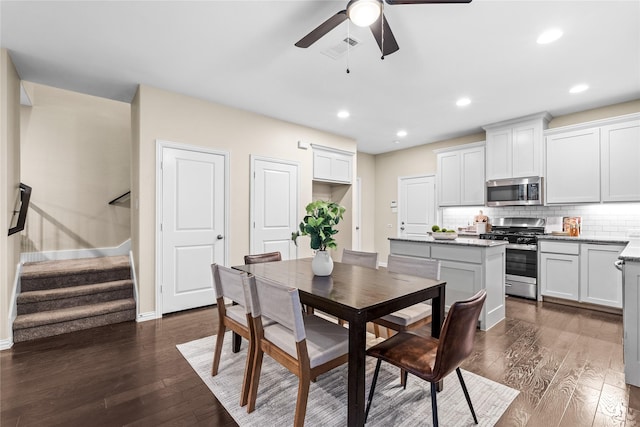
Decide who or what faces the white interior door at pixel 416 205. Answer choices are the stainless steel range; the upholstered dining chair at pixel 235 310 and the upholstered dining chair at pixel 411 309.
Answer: the upholstered dining chair at pixel 235 310

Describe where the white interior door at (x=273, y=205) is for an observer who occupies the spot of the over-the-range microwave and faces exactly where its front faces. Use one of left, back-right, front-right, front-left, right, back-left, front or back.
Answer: front-right

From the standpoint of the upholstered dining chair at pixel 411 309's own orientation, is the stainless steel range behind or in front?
behind

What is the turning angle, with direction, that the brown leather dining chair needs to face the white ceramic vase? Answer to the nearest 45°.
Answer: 0° — it already faces it

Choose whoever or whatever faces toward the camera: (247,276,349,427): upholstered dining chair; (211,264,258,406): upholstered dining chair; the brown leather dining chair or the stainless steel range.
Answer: the stainless steel range

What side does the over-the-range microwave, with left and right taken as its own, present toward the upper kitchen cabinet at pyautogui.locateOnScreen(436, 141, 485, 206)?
right

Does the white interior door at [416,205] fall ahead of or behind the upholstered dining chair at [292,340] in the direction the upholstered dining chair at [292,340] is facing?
ahead

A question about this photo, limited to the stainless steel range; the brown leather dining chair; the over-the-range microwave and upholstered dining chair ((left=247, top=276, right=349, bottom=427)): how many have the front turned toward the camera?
2

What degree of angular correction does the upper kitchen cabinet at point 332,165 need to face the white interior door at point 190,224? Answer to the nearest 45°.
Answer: approximately 90° to its right

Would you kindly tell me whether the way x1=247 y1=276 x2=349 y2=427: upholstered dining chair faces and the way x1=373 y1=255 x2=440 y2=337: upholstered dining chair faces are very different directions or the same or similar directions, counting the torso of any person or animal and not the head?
very different directions

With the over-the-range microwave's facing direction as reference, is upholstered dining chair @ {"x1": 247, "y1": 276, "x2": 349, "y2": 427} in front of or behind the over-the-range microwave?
in front

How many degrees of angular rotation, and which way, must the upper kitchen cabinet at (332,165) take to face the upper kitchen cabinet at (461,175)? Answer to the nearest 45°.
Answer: approximately 45° to its left

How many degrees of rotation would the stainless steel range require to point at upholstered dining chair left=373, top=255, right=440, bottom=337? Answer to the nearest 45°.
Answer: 0° — it already faces it
